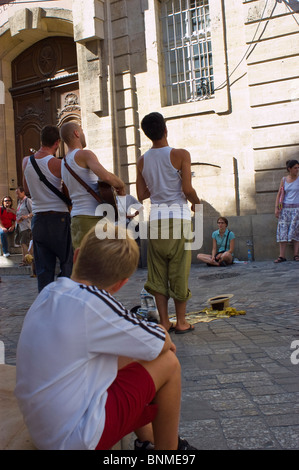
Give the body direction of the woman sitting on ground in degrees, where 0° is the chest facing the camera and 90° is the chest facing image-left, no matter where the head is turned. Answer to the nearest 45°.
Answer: approximately 45°

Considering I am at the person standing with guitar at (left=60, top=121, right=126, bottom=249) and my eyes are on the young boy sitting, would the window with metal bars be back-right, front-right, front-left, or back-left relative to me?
back-left

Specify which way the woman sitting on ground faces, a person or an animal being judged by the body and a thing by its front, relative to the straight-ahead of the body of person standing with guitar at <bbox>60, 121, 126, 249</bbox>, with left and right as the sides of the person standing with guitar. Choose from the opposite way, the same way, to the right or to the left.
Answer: the opposite way

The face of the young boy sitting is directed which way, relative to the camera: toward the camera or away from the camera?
away from the camera

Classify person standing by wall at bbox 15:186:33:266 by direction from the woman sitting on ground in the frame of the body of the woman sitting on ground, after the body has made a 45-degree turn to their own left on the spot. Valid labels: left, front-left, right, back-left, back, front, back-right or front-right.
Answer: right

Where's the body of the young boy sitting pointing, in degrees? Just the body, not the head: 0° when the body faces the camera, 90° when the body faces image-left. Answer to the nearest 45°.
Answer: approximately 225°

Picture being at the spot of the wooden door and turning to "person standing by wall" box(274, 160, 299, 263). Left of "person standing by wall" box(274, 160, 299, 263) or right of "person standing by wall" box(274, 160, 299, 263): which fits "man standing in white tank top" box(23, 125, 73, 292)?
right

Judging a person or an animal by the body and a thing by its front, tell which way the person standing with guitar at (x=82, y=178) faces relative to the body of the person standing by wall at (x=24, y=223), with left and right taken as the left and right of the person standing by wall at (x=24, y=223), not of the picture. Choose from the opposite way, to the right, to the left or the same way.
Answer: the opposite way

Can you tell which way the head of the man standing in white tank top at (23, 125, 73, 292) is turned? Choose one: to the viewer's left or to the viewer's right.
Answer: to the viewer's right

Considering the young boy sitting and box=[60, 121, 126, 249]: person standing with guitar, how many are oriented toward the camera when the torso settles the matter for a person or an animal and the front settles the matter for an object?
0

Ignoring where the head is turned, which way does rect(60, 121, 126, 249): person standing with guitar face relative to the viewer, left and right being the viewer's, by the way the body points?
facing away from the viewer and to the right of the viewer

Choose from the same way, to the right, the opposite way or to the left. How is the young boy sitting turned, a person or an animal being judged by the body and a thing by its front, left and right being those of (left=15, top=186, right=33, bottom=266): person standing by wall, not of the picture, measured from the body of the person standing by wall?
the opposite way

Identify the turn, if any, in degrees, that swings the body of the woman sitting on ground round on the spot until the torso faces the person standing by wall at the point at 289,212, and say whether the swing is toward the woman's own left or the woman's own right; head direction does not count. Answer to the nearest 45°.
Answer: approximately 135° to the woman's own left

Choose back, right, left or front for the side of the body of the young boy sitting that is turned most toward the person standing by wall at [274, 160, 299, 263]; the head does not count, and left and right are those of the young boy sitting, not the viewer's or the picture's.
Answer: front
